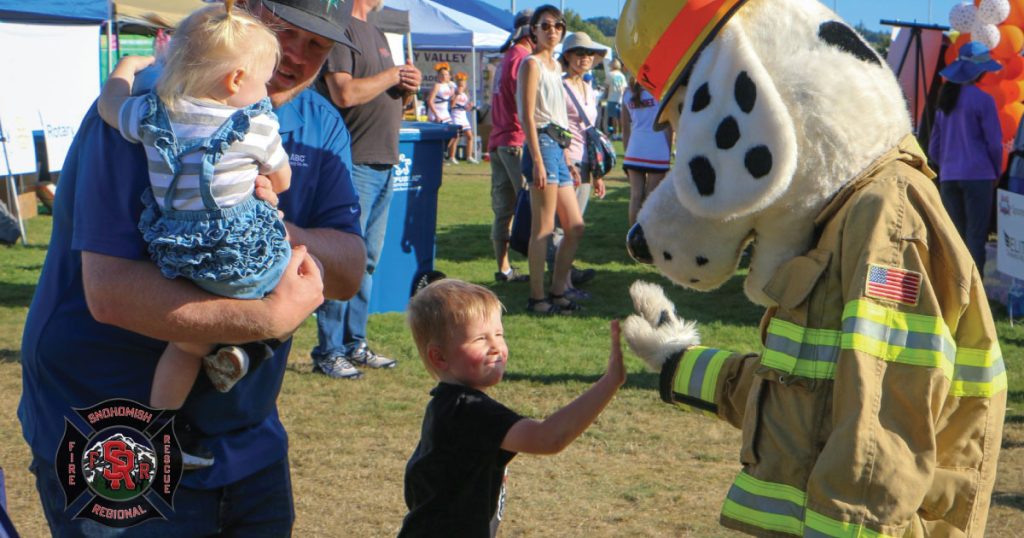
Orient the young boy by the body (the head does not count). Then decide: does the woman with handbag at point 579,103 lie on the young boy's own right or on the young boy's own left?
on the young boy's own left

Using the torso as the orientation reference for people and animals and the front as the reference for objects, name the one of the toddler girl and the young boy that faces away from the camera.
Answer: the toddler girl

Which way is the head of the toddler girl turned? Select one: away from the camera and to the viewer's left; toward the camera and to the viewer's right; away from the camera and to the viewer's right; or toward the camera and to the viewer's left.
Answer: away from the camera and to the viewer's right

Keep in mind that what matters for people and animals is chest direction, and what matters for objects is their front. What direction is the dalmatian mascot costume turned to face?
to the viewer's left

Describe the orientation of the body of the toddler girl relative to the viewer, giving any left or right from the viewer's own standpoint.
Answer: facing away from the viewer

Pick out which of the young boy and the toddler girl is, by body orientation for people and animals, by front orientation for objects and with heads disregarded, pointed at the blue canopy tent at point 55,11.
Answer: the toddler girl

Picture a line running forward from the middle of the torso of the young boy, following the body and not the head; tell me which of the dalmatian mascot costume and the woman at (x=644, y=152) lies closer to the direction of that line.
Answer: the dalmatian mascot costume

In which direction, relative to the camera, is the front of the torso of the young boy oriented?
to the viewer's right

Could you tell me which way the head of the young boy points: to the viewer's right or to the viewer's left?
to the viewer's right

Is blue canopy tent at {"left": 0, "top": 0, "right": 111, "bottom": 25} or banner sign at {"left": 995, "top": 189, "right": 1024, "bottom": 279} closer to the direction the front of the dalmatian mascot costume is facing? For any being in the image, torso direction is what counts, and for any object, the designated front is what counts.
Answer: the blue canopy tent
